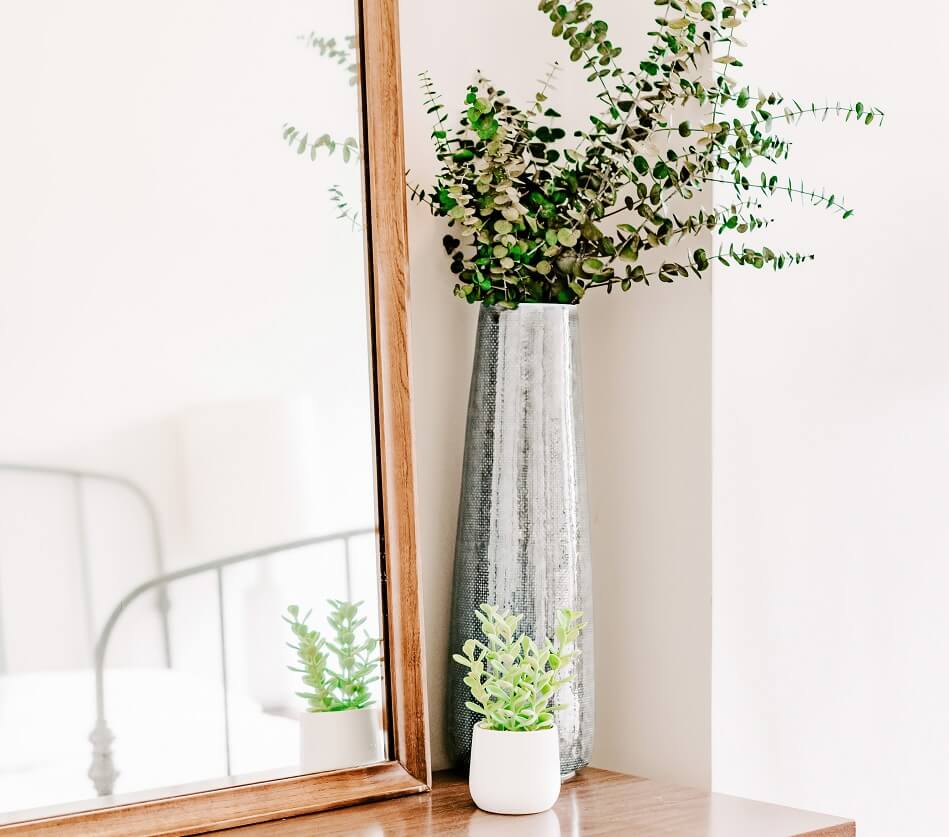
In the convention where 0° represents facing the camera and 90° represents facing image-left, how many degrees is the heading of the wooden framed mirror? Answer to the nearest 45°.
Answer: approximately 315°
